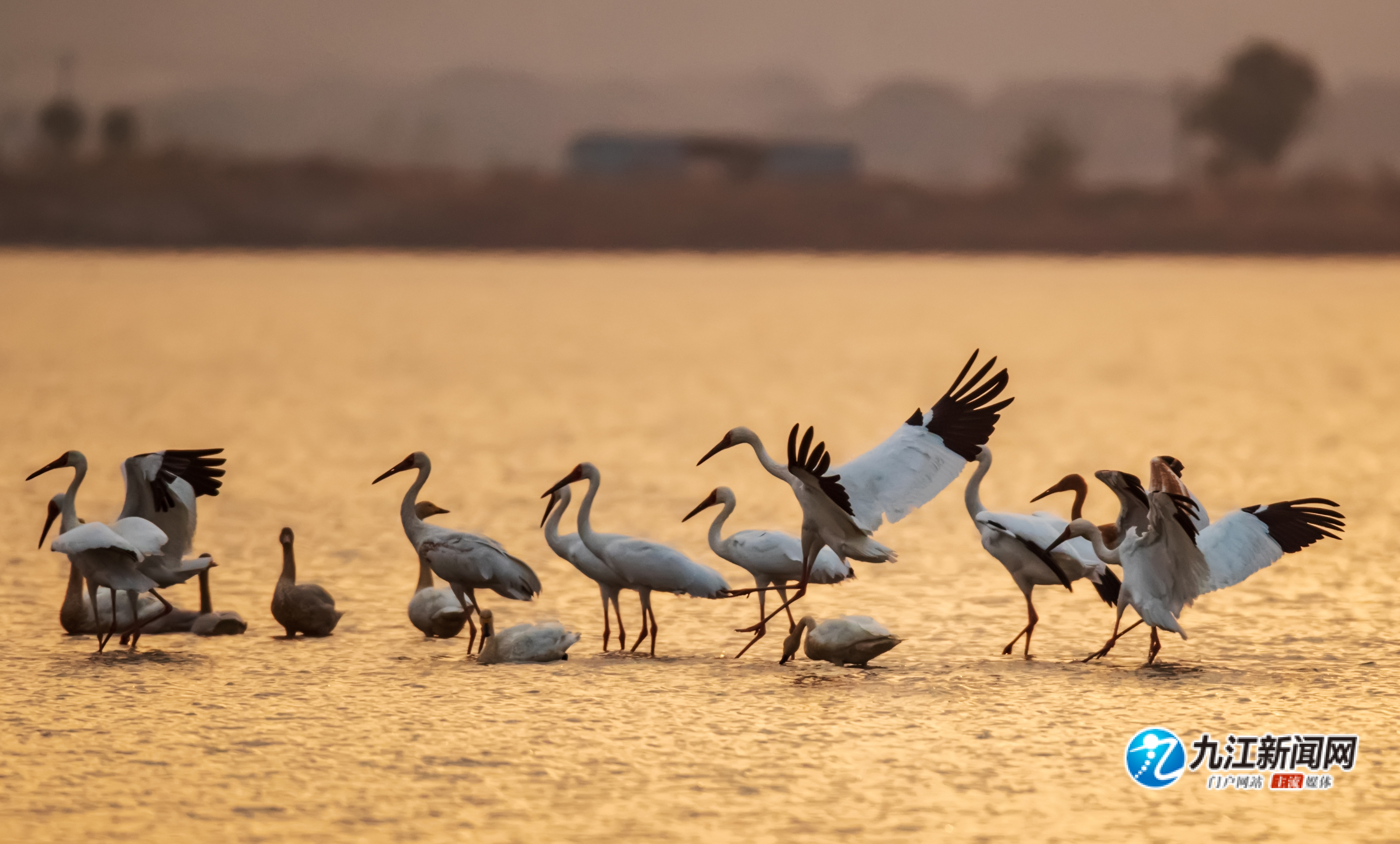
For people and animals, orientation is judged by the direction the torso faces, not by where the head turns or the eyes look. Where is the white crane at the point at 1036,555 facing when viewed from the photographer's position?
facing to the left of the viewer

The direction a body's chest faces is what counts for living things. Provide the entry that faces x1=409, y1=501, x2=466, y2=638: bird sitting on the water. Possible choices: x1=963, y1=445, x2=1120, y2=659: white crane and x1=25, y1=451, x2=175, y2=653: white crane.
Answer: x1=963, y1=445, x2=1120, y2=659: white crane

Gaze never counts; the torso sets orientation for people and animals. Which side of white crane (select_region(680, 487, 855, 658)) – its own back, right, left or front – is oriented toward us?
left

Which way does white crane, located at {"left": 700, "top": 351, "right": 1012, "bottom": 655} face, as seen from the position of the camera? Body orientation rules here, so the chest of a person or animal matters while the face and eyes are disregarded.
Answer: facing to the left of the viewer

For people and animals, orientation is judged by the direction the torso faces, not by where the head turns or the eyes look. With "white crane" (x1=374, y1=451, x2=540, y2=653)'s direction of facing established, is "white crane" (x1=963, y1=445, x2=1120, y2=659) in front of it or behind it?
behind

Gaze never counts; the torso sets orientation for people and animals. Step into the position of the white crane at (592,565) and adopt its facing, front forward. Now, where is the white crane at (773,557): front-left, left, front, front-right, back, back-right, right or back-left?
back

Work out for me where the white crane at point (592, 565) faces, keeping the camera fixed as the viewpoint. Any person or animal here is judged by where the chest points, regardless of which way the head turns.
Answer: facing to the left of the viewer

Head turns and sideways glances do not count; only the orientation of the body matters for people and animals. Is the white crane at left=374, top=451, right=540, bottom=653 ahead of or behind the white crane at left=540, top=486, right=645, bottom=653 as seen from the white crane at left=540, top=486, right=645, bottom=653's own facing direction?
ahead

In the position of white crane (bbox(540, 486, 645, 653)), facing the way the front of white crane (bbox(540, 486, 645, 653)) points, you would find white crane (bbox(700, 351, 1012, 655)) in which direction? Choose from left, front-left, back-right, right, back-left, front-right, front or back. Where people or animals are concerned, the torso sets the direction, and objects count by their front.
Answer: back

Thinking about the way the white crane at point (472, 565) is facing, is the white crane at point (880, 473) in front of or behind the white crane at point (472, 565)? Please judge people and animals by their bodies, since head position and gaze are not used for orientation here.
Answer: behind

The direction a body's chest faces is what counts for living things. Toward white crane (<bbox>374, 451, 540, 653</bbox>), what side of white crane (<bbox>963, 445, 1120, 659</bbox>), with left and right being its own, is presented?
front

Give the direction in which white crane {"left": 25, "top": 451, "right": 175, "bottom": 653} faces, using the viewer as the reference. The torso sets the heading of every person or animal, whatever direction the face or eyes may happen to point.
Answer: facing to the left of the viewer

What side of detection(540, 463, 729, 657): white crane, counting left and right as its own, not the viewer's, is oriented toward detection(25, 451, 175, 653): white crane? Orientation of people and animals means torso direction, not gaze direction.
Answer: front
